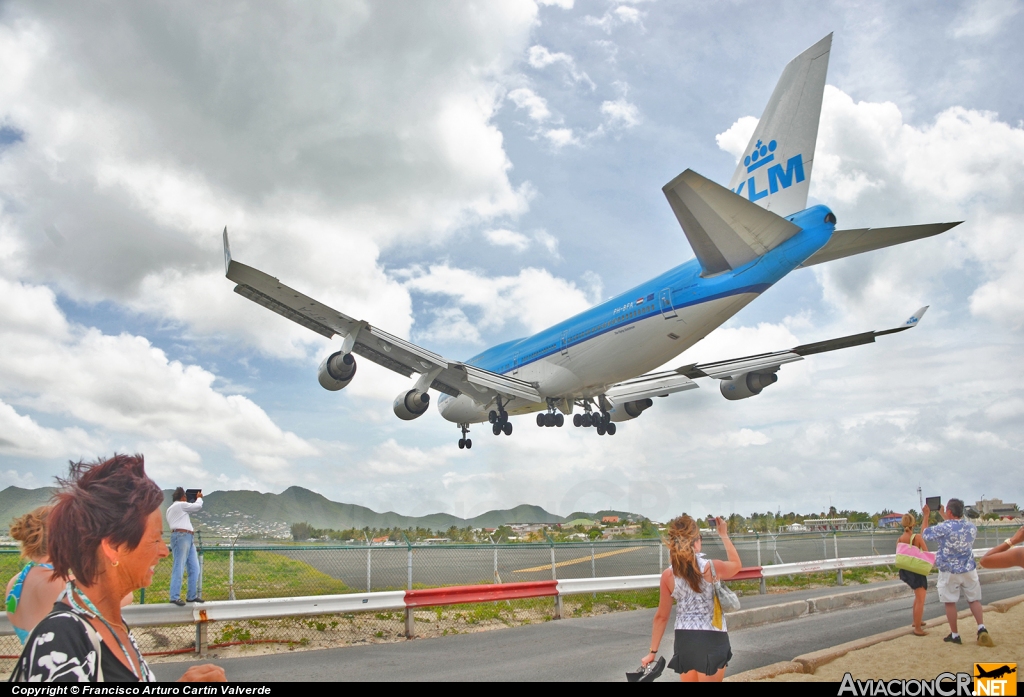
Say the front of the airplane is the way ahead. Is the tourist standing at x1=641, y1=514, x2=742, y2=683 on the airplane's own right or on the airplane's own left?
on the airplane's own left

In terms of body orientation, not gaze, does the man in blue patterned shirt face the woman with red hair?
no

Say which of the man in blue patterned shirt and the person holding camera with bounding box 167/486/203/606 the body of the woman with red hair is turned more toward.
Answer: the man in blue patterned shirt

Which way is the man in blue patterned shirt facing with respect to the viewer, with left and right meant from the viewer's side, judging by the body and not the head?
facing away from the viewer and to the left of the viewer

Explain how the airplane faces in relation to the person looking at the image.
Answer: facing away from the viewer and to the left of the viewer

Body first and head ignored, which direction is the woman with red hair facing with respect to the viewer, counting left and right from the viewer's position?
facing to the right of the viewer

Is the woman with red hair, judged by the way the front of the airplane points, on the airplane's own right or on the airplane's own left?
on the airplane's own left

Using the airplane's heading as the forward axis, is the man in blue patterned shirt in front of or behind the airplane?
behind

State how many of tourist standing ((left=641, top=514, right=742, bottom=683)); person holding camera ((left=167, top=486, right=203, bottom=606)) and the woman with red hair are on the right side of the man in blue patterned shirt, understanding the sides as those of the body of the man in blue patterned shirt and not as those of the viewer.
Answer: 0

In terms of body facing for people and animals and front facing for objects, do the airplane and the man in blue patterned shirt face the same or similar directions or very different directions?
same or similar directions

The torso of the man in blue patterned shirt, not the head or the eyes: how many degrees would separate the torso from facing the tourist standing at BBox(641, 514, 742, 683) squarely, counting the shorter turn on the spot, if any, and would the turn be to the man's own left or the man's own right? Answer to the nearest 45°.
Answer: approximately 135° to the man's own left

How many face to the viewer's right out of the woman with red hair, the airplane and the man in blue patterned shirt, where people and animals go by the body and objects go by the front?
1

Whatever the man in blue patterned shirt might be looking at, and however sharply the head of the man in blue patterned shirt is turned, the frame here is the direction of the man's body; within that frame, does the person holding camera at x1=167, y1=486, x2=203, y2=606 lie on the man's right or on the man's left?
on the man's left

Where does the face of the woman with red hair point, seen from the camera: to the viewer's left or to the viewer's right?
to the viewer's right

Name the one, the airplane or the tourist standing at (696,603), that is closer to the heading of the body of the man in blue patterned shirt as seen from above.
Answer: the airplane
